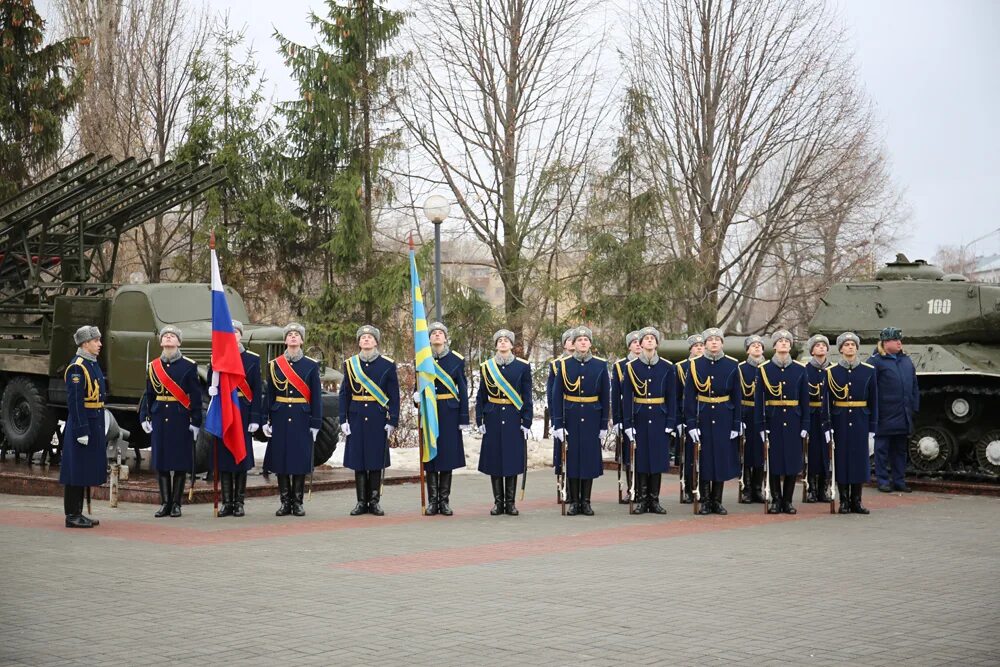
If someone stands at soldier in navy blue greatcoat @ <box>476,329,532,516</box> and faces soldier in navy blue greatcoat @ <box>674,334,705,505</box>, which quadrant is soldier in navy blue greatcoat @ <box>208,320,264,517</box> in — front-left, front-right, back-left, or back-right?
back-left

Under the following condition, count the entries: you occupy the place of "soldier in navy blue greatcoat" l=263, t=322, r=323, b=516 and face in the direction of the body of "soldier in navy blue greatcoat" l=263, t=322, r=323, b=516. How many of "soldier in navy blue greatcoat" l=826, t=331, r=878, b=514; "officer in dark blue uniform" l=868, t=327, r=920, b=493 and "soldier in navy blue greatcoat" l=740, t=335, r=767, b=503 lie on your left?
3

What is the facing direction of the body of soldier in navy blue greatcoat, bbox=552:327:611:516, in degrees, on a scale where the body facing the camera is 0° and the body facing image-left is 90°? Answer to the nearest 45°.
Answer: approximately 0°

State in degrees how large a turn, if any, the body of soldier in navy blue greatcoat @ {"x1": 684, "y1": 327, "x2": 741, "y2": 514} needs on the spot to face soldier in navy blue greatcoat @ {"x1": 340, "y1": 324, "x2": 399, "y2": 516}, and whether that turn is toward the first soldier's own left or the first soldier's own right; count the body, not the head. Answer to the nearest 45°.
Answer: approximately 90° to the first soldier's own right

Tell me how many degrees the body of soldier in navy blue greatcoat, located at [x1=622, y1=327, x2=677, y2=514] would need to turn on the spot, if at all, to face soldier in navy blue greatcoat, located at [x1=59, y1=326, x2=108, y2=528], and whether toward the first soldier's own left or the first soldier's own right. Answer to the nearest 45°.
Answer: approximately 90° to the first soldier's own right

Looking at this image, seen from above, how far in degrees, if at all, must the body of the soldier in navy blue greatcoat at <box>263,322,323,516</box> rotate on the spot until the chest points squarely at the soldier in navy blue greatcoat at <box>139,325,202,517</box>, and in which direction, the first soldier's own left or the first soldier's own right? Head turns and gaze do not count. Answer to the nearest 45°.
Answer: approximately 90° to the first soldier's own right

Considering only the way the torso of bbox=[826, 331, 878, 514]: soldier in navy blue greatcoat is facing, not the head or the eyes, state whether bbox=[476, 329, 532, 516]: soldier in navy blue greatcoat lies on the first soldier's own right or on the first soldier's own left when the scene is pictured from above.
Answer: on the first soldier's own right

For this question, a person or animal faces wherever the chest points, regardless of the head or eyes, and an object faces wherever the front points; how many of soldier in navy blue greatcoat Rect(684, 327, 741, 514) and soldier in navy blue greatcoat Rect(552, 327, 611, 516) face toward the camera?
2
